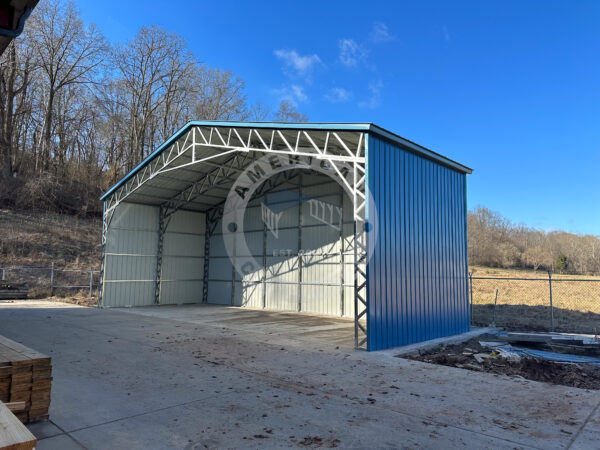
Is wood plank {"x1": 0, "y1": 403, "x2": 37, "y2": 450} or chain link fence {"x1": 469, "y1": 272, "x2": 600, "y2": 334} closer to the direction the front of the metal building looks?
the wood plank

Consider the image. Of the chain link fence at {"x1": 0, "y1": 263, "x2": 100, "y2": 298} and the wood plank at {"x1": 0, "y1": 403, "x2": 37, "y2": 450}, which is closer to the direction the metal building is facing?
the wood plank

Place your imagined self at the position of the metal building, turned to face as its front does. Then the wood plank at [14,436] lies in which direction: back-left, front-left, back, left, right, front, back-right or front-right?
front-left

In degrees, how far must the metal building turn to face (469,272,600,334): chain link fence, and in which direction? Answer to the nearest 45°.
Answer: approximately 135° to its left

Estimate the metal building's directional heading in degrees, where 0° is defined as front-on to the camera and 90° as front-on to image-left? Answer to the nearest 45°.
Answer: approximately 45°

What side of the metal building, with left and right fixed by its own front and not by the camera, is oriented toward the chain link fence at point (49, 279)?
right
